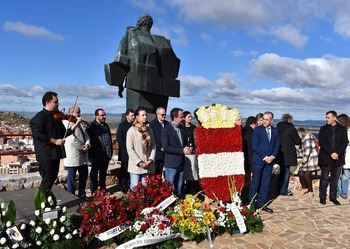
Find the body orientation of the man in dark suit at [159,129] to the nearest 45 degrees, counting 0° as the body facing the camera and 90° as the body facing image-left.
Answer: approximately 315°

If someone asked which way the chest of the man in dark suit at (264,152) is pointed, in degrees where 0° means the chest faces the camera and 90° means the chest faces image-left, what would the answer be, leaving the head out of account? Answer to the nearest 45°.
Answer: approximately 315°

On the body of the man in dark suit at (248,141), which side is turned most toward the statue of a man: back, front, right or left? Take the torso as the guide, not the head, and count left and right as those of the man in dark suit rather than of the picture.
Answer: back

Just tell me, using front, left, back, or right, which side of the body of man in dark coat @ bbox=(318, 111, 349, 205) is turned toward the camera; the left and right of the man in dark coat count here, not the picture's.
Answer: front

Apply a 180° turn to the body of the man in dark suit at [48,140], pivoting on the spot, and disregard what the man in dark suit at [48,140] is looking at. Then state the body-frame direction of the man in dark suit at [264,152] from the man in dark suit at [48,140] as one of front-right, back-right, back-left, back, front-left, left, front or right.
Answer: back-right

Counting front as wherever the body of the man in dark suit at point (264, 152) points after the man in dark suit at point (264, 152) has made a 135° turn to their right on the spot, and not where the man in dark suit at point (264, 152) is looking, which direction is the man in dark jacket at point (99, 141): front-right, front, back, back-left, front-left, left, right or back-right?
front
